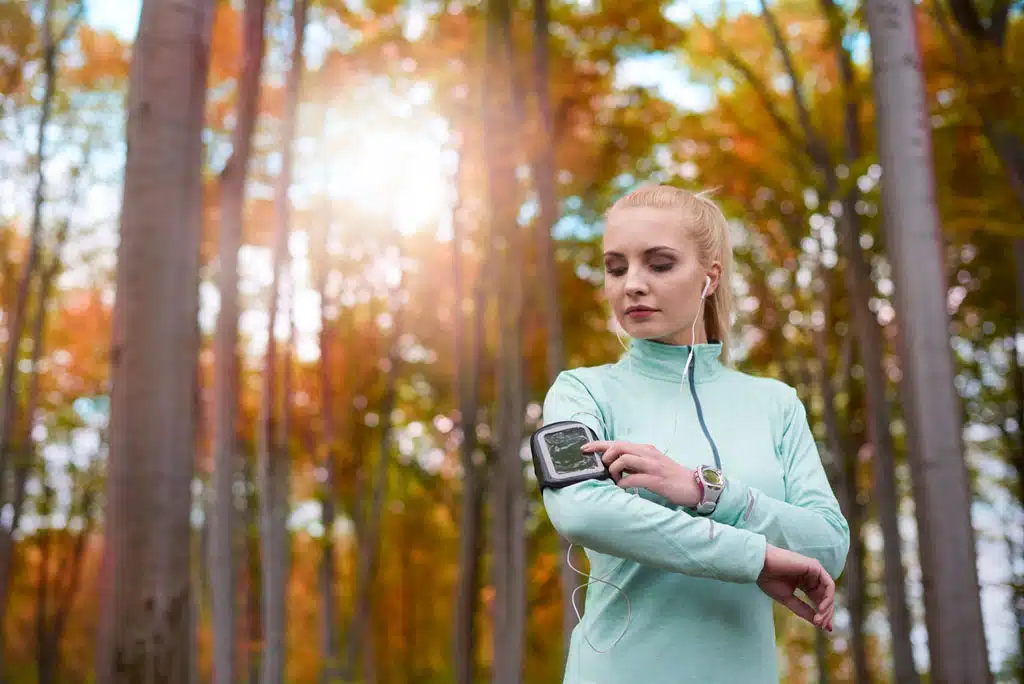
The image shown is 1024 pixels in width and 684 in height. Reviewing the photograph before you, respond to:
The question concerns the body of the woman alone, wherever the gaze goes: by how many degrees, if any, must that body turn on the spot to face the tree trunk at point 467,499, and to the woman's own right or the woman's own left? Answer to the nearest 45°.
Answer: approximately 180°

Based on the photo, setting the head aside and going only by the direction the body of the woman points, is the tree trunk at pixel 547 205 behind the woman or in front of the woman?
behind

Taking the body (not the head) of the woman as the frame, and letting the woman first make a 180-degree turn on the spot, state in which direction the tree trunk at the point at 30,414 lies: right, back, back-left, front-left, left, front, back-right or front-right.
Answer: front-left

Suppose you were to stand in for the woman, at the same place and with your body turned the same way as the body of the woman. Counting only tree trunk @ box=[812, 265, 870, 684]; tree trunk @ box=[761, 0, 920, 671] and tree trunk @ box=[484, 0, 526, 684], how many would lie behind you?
3

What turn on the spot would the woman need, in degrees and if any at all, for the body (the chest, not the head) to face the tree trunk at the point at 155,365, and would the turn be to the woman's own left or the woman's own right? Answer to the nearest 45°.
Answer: approximately 135° to the woman's own right

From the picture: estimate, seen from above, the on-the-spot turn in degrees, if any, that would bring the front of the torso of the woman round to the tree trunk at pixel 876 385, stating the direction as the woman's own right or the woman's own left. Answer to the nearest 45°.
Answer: approximately 180°

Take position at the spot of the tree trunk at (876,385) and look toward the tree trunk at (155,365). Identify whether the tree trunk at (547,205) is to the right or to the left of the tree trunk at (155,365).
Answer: right

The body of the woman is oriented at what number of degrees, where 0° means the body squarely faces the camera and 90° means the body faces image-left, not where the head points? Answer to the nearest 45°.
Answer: approximately 0°

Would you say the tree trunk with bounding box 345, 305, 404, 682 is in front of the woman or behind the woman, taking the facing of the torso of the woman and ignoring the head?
behind

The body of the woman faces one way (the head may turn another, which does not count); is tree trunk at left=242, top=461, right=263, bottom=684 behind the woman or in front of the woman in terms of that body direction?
behind

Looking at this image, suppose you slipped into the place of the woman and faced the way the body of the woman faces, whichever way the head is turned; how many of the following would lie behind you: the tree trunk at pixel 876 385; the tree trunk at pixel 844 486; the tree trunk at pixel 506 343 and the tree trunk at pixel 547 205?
4

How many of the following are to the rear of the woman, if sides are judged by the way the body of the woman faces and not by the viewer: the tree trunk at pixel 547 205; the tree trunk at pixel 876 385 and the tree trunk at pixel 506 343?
3

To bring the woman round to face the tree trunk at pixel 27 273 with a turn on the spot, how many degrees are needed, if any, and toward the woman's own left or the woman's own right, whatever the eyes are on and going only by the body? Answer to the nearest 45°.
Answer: approximately 135° to the woman's own right

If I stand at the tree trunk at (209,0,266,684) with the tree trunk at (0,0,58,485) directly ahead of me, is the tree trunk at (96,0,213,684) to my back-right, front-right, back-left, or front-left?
back-left

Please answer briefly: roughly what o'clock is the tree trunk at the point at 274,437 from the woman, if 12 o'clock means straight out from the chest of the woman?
The tree trunk is roughly at 5 o'clock from the woman.
